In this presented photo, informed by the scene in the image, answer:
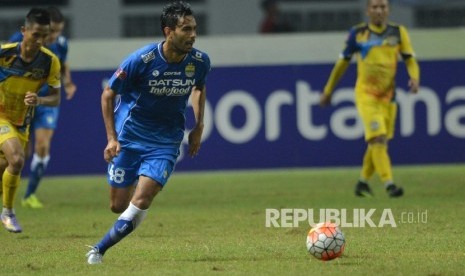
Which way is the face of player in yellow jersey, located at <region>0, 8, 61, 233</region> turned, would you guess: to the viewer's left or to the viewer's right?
to the viewer's right

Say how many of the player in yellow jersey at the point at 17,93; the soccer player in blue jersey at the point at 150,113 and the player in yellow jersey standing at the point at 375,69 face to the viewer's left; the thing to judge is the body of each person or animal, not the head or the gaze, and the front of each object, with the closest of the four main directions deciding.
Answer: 0

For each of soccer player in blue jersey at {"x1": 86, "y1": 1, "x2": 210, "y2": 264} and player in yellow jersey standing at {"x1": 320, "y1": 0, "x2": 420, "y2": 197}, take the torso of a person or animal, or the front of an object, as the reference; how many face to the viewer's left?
0

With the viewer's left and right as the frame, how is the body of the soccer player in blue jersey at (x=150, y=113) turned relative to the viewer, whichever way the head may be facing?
facing the viewer and to the right of the viewer

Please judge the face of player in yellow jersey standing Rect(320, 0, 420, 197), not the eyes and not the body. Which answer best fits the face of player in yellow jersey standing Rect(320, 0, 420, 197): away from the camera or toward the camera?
toward the camera

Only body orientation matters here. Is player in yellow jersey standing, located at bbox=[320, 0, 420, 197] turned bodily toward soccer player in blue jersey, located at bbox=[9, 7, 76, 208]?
no

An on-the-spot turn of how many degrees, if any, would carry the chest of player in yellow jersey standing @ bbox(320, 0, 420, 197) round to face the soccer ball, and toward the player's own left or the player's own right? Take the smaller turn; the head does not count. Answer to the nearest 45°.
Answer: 0° — they already face it

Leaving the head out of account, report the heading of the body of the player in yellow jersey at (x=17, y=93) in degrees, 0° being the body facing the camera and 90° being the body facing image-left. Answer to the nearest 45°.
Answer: approximately 315°

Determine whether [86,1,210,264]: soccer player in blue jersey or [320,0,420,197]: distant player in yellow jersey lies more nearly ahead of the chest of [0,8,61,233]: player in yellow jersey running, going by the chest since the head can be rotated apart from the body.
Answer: the soccer player in blue jersey

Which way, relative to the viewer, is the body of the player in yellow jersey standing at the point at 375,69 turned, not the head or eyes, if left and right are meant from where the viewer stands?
facing the viewer

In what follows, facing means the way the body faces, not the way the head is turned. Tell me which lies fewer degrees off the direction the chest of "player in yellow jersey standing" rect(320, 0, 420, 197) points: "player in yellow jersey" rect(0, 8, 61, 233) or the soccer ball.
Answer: the soccer ball

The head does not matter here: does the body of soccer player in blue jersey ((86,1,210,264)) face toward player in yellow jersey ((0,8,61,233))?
no

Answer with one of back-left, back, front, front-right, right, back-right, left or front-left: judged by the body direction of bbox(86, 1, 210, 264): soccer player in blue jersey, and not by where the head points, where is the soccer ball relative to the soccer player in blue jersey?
front

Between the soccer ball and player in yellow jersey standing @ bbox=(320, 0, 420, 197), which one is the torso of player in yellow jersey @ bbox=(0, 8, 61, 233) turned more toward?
the soccer ball

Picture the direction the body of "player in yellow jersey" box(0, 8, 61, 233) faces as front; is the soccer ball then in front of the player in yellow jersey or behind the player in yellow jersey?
in front

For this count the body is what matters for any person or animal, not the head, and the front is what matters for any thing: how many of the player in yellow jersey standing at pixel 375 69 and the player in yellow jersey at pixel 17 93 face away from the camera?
0
